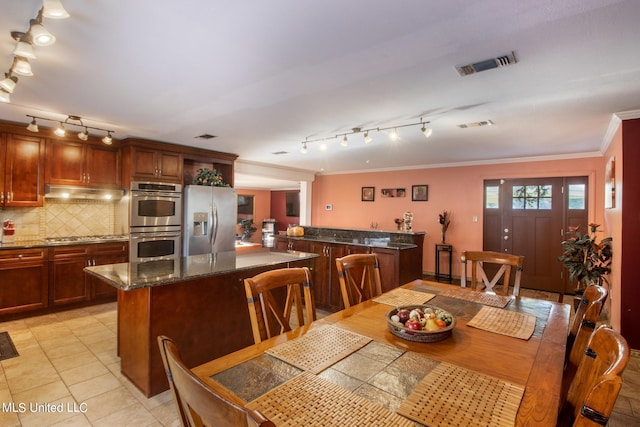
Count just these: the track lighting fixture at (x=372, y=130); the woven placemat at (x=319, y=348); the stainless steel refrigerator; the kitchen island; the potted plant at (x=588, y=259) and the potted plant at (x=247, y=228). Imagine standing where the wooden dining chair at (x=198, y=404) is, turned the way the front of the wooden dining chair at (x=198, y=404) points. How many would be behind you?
0

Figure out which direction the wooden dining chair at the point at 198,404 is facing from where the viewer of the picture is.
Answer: facing away from the viewer and to the right of the viewer

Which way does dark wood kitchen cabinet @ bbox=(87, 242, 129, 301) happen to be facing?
toward the camera

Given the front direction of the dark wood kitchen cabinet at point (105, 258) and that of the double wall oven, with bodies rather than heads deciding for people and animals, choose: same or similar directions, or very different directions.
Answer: same or similar directions

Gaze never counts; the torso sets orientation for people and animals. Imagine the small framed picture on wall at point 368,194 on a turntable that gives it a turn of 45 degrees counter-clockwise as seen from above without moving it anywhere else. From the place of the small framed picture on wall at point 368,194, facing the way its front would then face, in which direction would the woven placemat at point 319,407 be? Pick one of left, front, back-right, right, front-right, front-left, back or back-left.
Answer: front-right

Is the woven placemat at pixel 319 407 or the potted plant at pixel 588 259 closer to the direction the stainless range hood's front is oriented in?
the woven placemat

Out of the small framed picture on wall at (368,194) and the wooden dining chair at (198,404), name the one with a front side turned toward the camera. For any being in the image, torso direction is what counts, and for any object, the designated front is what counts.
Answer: the small framed picture on wall

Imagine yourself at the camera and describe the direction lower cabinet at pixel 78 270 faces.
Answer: facing the viewer

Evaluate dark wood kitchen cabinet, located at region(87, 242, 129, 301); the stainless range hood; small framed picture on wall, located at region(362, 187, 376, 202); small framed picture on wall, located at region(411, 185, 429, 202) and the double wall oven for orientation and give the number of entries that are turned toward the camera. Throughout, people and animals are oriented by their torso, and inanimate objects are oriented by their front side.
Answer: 5

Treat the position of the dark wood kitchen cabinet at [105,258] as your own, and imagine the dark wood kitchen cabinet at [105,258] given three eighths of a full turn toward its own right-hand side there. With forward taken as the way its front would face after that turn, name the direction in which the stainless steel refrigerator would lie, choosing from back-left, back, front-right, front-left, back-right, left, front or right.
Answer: back-right

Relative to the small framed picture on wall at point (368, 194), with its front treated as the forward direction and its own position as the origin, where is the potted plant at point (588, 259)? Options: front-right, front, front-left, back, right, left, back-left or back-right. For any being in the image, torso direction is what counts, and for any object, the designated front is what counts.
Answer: front-left

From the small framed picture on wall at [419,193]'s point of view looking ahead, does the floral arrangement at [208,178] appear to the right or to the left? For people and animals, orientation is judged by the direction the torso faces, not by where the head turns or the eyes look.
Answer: on its right

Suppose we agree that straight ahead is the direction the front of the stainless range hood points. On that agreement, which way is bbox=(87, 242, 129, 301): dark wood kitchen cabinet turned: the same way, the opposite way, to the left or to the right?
the same way

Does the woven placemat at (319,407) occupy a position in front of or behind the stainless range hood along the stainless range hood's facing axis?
in front

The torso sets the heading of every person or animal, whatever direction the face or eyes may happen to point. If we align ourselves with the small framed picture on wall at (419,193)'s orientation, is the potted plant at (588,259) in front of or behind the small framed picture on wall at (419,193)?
in front

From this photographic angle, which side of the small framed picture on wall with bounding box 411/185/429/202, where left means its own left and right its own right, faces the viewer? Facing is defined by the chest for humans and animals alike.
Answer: front

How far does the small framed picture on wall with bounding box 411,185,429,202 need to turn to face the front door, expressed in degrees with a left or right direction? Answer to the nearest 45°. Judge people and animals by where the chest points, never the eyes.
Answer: approximately 90° to its left

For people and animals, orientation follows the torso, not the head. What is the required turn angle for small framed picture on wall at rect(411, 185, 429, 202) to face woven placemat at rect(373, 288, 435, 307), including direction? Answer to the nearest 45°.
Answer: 0° — it already faces it

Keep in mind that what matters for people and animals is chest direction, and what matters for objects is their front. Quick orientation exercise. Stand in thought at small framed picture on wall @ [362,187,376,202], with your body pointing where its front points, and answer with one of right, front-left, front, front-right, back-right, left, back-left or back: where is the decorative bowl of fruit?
front
